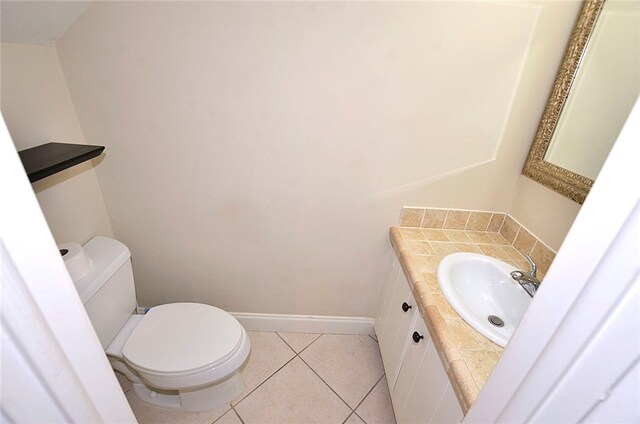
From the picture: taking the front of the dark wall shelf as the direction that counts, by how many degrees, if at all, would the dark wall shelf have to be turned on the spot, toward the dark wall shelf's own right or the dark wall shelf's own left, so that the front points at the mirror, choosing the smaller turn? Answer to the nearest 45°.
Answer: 0° — it already faces it

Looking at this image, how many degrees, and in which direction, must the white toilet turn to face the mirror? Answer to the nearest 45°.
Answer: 0° — it already faces it

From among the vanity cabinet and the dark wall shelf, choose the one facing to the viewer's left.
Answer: the vanity cabinet

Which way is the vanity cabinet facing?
to the viewer's left

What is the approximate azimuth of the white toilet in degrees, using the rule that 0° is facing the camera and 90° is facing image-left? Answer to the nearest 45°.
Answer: approximately 315°

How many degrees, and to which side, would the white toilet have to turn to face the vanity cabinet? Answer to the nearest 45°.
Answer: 0° — it already faces it

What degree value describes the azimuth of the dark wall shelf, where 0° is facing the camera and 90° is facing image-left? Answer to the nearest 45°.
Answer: approximately 315°
